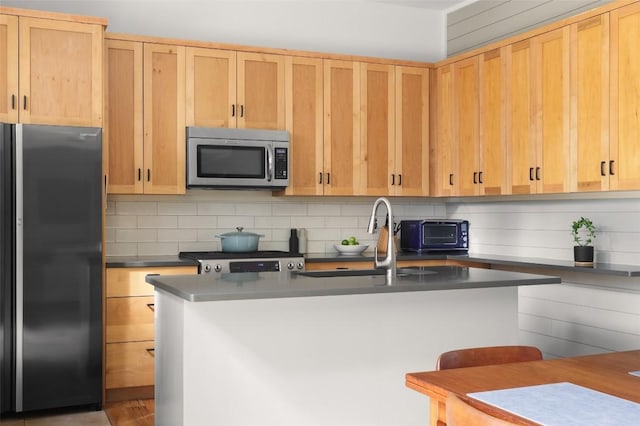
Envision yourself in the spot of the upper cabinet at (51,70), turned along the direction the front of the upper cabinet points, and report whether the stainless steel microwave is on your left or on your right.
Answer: on your left

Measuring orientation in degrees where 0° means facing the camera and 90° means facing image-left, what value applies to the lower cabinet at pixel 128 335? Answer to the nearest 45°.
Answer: approximately 0°

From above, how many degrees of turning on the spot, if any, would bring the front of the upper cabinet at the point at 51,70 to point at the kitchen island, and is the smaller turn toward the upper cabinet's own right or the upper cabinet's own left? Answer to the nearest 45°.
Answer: approximately 45° to the upper cabinet's own left

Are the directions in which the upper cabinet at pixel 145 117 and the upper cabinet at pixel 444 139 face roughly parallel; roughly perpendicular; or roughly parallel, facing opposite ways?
roughly perpendicular

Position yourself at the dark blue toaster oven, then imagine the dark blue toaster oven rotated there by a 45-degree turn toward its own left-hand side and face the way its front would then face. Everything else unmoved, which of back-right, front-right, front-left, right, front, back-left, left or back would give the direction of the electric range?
back-right
